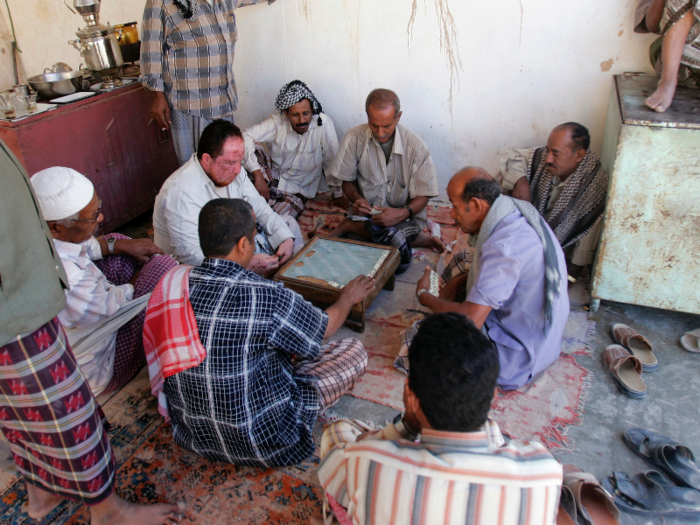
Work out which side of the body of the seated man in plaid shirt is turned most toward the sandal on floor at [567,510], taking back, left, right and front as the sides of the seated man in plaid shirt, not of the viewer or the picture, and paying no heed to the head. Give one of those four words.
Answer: right

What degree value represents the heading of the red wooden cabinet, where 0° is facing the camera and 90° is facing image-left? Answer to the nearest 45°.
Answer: approximately 315°

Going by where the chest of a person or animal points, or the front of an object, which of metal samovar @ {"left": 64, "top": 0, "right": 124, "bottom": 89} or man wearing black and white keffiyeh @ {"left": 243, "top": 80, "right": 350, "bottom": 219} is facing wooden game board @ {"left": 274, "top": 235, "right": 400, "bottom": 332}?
the man wearing black and white keffiyeh

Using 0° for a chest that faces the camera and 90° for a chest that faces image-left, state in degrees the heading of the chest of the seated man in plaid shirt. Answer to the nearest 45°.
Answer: approximately 225°

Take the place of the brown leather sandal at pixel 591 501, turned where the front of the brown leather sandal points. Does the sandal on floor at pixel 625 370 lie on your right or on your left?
on your right

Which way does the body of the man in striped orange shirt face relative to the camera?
away from the camera

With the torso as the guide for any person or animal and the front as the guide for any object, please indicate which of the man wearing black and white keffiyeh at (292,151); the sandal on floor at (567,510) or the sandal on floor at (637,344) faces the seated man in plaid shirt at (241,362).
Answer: the man wearing black and white keffiyeh

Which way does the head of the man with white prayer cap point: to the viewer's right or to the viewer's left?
to the viewer's right

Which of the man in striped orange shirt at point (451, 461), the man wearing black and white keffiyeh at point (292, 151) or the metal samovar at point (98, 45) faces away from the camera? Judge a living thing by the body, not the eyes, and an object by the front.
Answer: the man in striped orange shirt

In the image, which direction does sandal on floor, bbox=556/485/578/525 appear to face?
away from the camera

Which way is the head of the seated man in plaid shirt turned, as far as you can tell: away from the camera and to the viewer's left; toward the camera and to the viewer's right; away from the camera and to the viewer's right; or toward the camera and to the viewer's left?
away from the camera and to the viewer's right
